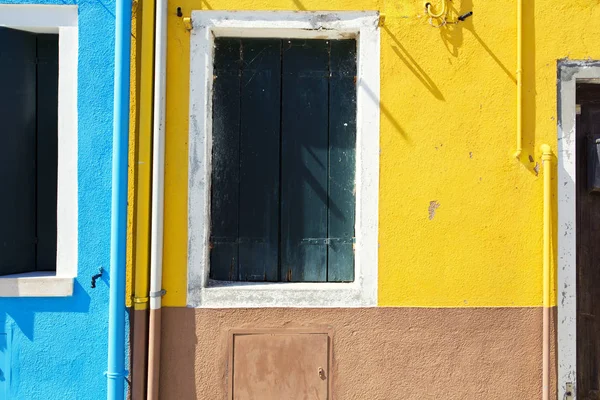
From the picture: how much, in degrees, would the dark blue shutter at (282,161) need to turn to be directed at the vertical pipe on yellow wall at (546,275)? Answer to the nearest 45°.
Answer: approximately 90° to its left

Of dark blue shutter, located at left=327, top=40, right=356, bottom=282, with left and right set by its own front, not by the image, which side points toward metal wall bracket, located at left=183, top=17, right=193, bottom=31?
right

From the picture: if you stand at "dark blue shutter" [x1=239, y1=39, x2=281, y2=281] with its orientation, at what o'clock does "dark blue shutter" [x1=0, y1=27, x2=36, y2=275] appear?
"dark blue shutter" [x1=0, y1=27, x2=36, y2=275] is roughly at 3 o'clock from "dark blue shutter" [x1=239, y1=39, x2=281, y2=281].

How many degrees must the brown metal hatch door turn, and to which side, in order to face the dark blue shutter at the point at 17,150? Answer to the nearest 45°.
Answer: approximately 90° to its right

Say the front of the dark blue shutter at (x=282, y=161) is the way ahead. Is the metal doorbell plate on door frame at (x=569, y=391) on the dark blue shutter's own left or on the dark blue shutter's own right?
on the dark blue shutter's own left

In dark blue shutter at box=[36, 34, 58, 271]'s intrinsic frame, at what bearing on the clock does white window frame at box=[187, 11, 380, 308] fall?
The white window frame is roughly at 10 o'clock from the dark blue shutter.

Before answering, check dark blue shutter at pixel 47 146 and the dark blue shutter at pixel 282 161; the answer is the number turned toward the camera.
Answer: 2
